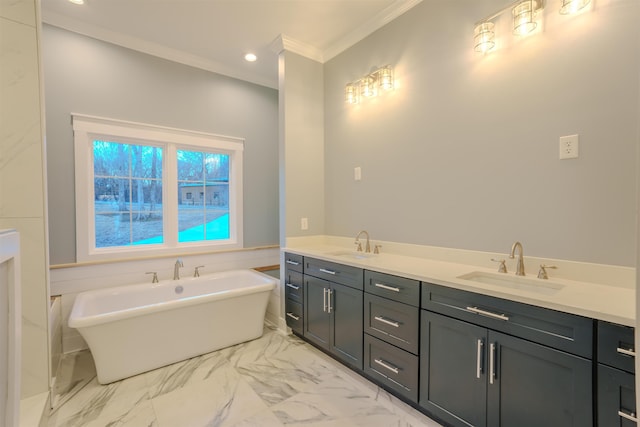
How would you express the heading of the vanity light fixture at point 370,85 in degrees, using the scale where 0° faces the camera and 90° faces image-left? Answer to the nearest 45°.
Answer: approximately 45°

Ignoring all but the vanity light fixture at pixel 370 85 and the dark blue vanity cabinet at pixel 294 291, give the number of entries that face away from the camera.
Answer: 0

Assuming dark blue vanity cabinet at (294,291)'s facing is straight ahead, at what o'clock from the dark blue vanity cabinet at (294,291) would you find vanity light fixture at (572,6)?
The vanity light fixture is roughly at 9 o'clock from the dark blue vanity cabinet.

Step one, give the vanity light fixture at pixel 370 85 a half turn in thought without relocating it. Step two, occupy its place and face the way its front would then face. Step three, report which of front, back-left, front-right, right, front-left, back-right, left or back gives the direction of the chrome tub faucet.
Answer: back-left

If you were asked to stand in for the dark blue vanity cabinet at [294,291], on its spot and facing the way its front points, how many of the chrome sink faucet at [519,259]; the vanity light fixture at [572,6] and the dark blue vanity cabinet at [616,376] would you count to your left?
3

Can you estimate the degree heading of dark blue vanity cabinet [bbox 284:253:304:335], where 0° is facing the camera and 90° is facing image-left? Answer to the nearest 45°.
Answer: approximately 45°
